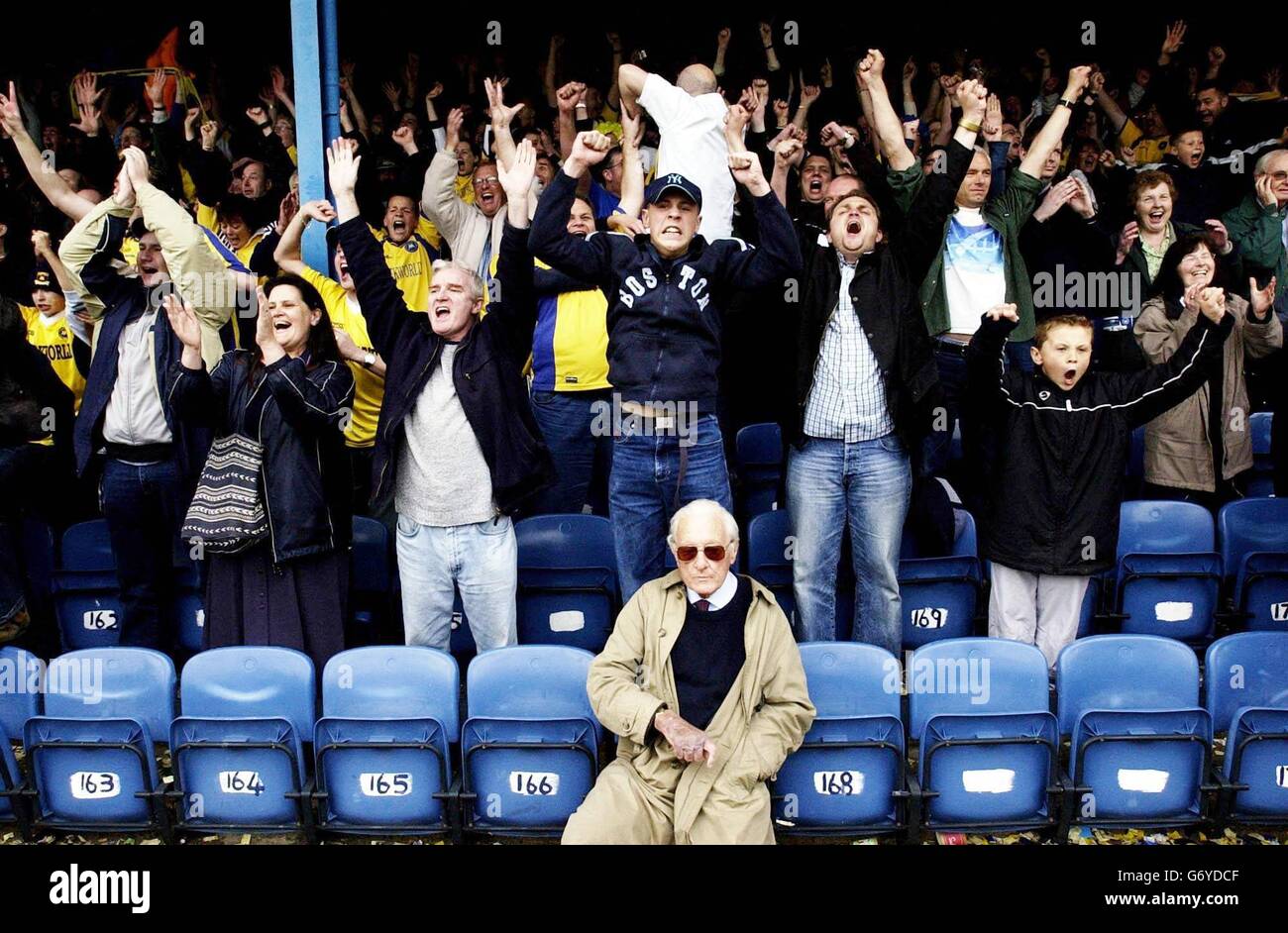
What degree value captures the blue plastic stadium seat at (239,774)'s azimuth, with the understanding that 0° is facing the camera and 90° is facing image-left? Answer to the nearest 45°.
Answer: approximately 0°

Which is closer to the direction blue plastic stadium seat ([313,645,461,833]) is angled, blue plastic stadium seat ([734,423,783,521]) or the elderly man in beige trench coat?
the elderly man in beige trench coat

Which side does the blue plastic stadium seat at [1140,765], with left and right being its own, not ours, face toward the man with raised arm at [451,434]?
right

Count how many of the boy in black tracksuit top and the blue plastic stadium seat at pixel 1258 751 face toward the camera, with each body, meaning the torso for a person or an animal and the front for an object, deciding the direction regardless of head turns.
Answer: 2

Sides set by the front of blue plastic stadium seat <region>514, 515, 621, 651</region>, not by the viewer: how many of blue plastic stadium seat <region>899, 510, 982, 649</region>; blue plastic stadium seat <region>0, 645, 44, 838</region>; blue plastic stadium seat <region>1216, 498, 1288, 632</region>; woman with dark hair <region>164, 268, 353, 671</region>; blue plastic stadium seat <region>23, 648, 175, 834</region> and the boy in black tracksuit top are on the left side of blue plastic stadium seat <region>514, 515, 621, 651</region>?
3
